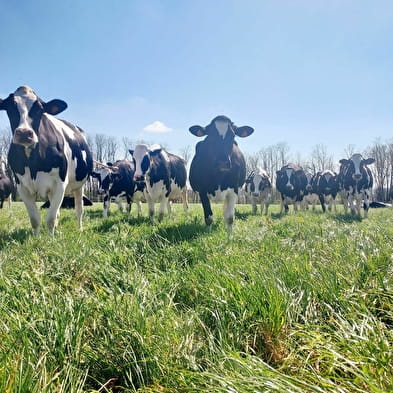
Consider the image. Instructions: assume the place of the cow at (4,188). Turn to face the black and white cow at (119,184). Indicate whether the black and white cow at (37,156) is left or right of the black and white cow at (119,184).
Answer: right

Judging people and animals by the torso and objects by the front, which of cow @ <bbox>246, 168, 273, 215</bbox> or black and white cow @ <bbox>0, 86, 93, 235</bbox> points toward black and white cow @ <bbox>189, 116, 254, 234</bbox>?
the cow

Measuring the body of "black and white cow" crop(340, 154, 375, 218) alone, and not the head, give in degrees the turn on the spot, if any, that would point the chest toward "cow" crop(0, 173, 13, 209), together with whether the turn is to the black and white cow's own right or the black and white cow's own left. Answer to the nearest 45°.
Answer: approximately 90° to the black and white cow's own right

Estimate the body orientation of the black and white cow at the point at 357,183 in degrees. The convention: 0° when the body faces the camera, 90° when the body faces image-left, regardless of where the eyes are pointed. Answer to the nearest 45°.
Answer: approximately 0°

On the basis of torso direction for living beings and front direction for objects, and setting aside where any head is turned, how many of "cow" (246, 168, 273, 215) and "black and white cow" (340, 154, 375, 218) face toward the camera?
2

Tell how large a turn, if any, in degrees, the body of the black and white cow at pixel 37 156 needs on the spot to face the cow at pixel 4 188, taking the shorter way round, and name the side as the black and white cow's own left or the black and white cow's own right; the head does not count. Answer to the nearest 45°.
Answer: approximately 135° to the black and white cow's own right

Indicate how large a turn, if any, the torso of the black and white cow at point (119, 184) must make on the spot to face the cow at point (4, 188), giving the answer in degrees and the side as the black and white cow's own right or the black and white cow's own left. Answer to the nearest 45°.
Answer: approximately 90° to the black and white cow's own right

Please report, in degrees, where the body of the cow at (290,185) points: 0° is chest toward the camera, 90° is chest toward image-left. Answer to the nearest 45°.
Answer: approximately 0°

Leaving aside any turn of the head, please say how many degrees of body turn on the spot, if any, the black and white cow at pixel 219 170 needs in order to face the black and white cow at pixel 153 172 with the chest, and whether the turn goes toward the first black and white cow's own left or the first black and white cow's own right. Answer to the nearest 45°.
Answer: approximately 135° to the first black and white cow's own right
